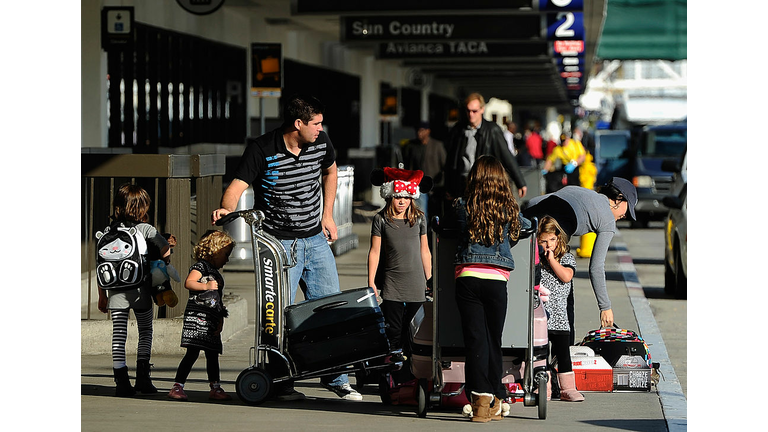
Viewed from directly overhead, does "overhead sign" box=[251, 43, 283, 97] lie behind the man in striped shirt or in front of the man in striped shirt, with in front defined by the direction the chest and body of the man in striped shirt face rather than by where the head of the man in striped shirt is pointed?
behind

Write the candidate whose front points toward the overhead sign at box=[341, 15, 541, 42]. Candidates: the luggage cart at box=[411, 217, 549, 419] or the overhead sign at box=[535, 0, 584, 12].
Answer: the luggage cart

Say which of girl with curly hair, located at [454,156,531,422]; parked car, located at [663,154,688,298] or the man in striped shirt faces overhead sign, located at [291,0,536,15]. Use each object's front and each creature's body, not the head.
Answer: the girl with curly hair

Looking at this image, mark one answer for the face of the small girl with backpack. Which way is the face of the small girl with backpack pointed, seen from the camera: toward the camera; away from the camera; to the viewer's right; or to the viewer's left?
away from the camera

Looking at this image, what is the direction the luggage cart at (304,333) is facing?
to the viewer's right

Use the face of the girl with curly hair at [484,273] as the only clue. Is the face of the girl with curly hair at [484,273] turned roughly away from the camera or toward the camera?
away from the camera

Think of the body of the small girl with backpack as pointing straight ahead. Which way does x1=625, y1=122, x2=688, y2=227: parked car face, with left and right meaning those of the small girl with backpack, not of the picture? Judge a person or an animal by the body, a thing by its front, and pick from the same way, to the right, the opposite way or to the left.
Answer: the opposite way

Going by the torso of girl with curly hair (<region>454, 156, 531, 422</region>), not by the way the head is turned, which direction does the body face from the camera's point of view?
away from the camera

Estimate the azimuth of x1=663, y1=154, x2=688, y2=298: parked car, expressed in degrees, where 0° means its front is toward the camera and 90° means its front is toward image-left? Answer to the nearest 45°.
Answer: approximately 0°

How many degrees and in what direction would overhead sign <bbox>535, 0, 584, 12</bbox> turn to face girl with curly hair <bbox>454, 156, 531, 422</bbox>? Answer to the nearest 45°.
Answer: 0° — it already faces them
